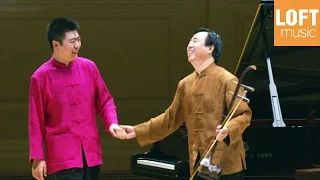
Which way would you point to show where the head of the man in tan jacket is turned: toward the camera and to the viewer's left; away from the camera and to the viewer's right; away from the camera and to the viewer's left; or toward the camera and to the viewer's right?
toward the camera and to the viewer's left

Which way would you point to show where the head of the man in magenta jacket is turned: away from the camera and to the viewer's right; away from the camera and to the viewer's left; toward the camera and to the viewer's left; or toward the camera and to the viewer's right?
toward the camera and to the viewer's right

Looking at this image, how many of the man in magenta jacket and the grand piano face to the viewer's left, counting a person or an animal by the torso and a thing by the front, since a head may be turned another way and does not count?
1

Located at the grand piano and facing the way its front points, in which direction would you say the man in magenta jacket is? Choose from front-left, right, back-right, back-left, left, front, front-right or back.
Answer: front-left

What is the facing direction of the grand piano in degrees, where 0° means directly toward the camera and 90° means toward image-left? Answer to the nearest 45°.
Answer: approximately 90°

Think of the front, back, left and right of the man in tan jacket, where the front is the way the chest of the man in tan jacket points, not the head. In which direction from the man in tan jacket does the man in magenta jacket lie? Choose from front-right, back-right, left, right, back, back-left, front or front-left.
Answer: front-right

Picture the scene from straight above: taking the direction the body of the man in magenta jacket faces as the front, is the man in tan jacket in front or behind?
in front

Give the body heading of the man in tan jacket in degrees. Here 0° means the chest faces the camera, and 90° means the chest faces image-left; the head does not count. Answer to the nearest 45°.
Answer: approximately 45°

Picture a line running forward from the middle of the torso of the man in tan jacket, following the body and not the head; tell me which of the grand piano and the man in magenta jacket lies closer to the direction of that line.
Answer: the man in magenta jacket

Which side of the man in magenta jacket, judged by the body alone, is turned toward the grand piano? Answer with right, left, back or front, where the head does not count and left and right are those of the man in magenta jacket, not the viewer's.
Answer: left

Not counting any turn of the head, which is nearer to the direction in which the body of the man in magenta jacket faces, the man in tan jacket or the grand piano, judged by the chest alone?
the man in tan jacket

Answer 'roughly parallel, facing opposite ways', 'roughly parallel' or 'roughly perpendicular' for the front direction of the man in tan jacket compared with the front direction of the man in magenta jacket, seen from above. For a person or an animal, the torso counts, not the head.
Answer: roughly perpendicular

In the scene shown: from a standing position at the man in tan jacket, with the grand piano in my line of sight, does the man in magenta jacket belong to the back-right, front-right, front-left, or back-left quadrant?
back-left
